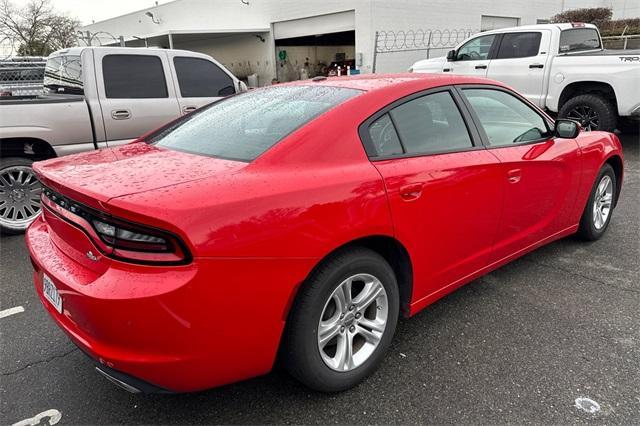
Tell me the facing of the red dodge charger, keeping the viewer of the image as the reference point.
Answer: facing away from the viewer and to the right of the viewer

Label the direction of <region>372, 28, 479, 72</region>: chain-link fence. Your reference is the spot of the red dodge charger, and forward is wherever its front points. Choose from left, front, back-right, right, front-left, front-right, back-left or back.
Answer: front-left

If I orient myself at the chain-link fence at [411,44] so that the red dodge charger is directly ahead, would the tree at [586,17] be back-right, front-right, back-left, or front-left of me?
back-left

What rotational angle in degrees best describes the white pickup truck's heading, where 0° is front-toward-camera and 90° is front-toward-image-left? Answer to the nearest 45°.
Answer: approximately 135°

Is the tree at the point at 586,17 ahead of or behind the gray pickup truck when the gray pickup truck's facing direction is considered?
ahead

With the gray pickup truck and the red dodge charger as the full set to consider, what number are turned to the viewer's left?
0

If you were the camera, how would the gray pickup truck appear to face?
facing away from the viewer and to the right of the viewer

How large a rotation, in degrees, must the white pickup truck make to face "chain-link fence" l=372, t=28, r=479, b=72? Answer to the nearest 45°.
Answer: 0° — it already faces it
